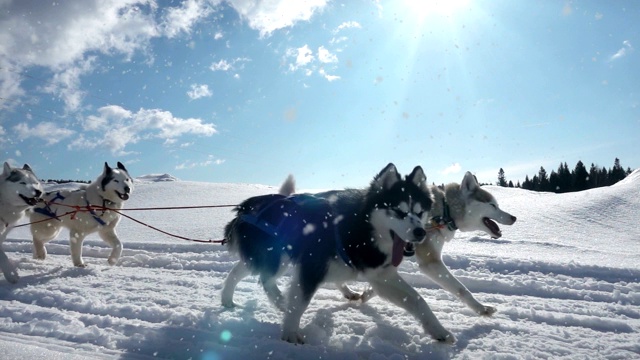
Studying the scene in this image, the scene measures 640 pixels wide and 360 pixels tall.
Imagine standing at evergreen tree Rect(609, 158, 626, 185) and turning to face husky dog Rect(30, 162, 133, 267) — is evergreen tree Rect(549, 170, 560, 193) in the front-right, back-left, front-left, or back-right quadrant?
front-right

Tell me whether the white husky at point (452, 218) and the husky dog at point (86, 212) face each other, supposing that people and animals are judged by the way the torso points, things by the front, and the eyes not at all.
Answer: no

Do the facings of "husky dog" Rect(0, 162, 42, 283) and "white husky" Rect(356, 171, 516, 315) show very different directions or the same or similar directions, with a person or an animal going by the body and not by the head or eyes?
same or similar directions

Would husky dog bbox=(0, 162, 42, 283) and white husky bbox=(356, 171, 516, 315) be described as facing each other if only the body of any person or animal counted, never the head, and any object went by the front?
no

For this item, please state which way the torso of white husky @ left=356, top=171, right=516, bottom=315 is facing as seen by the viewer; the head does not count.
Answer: to the viewer's right

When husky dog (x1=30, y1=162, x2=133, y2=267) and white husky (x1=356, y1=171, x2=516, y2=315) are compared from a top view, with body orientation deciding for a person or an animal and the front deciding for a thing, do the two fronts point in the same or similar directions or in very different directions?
same or similar directions

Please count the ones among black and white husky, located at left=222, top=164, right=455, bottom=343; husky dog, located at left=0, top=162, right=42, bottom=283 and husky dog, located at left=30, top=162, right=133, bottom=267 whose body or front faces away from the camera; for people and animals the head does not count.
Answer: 0

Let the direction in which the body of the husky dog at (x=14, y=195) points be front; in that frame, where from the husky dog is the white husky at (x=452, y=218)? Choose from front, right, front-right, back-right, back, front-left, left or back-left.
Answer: front

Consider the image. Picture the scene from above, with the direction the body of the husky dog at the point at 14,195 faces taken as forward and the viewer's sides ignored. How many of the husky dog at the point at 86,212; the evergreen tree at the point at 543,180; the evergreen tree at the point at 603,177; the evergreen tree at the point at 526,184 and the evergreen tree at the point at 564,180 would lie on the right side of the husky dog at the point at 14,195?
0

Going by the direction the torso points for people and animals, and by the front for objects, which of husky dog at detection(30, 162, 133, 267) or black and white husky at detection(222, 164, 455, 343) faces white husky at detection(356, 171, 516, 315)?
the husky dog

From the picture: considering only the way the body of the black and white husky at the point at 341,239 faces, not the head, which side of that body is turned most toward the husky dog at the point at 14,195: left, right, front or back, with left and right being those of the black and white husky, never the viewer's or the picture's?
back

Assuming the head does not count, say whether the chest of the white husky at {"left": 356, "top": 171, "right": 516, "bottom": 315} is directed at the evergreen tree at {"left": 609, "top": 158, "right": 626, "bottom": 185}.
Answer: no

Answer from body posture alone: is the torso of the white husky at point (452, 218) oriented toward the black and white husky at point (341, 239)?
no

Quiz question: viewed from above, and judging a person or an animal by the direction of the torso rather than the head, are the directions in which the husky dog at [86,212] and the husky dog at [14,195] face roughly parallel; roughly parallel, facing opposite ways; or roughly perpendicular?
roughly parallel

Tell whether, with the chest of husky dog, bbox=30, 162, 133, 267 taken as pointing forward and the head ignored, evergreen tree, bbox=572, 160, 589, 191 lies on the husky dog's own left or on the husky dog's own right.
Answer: on the husky dog's own left

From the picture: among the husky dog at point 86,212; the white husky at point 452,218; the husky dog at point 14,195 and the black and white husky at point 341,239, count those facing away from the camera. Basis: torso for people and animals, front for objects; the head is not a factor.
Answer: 0
